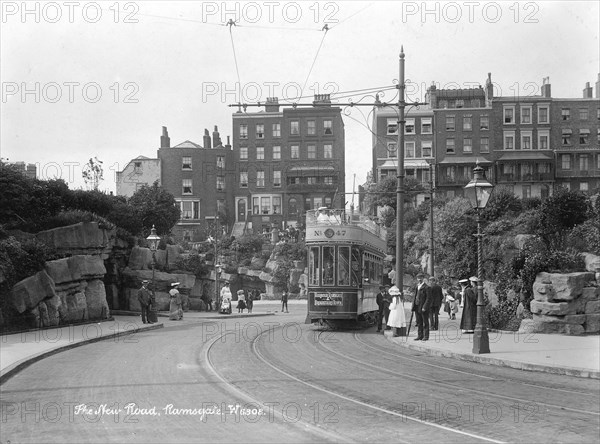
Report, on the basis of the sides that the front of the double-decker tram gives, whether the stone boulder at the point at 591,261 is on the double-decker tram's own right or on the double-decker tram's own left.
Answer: on the double-decker tram's own left

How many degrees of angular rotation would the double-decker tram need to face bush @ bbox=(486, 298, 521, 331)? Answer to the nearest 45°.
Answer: approximately 90° to its left

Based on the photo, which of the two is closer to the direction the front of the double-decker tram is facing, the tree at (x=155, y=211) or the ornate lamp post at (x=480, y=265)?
the ornate lamp post

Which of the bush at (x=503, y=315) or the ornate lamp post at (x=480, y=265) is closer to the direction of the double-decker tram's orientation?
the ornate lamp post

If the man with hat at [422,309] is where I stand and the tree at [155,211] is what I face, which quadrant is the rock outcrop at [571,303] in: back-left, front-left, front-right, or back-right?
back-right

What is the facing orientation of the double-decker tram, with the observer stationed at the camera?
facing the viewer

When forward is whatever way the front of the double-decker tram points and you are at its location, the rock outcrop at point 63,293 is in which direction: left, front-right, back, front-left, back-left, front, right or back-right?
right

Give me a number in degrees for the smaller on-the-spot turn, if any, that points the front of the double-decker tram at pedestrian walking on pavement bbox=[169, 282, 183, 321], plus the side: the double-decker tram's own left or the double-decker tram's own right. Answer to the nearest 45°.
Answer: approximately 135° to the double-decker tram's own right

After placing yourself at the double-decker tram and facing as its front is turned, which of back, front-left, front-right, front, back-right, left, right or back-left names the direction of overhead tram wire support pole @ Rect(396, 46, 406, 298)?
front-left

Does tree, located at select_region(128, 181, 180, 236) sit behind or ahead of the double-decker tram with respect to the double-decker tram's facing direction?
behind

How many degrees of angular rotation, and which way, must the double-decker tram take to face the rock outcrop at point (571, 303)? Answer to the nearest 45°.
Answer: approximately 45° to its left

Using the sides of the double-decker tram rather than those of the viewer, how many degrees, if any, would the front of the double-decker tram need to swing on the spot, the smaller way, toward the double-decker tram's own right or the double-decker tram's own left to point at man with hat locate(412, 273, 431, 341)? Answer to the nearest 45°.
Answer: approximately 45° to the double-decker tram's own left

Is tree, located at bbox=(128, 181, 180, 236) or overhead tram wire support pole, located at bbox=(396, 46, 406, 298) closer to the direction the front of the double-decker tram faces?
the overhead tram wire support pole
